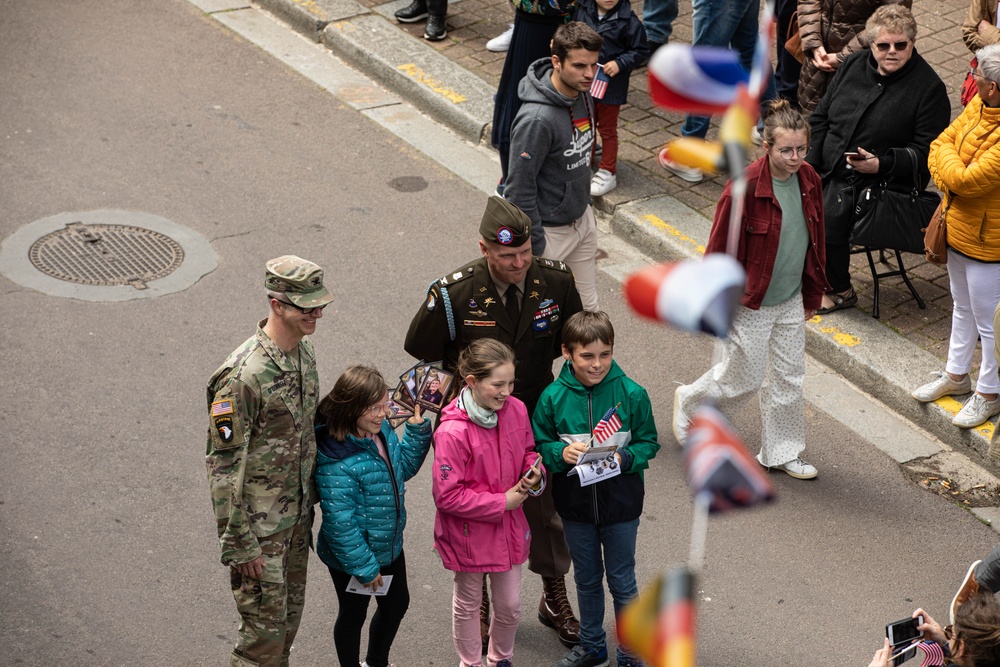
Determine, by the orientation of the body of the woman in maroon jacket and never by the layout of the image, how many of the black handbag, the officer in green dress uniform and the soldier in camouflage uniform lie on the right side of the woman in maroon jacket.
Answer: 2

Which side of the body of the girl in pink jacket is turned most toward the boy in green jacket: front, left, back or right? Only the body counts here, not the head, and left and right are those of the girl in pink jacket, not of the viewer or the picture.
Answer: left

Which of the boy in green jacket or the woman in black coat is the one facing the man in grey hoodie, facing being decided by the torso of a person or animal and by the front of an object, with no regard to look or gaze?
the woman in black coat

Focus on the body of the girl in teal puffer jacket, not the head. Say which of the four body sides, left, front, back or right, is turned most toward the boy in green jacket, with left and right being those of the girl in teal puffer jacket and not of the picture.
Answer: left

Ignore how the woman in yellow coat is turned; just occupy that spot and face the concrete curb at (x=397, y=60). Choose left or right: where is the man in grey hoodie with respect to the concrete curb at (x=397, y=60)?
left

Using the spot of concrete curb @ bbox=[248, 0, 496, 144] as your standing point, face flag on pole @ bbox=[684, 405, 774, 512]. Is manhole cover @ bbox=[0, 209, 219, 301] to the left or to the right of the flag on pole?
right
